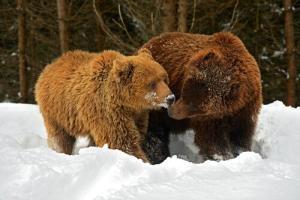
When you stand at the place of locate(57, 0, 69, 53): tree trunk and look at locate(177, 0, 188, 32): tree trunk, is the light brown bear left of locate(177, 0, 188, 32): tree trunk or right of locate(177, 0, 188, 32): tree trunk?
right

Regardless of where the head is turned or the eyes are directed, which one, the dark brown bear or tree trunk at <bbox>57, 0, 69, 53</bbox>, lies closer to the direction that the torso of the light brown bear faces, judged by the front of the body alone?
the dark brown bear

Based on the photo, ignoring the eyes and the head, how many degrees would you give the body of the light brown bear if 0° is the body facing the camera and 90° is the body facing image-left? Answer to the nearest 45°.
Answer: approximately 315°
